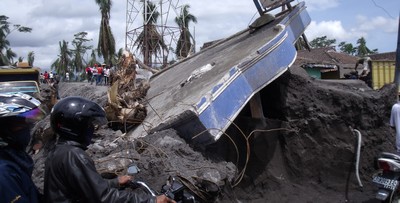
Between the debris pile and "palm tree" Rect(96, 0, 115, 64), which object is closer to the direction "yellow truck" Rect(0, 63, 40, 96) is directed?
the debris pile

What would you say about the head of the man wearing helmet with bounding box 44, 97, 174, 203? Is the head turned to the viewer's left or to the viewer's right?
to the viewer's right

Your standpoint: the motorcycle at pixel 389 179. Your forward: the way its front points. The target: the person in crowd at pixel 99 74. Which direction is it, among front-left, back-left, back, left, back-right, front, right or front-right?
left

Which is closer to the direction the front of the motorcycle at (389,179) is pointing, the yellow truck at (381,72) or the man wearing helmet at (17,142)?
the yellow truck

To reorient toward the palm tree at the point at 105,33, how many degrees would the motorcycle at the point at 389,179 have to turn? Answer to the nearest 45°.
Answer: approximately 90° to its left

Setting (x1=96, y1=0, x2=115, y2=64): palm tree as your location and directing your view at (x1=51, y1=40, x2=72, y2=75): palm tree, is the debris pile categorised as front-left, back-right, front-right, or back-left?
back-left
